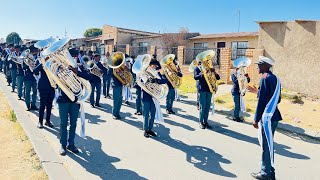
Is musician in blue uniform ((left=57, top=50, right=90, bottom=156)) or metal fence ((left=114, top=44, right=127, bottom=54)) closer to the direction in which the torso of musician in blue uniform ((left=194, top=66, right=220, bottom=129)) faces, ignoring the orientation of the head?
the musician in blue uniform

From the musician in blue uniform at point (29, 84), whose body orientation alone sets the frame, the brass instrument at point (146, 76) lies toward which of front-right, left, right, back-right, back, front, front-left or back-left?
front

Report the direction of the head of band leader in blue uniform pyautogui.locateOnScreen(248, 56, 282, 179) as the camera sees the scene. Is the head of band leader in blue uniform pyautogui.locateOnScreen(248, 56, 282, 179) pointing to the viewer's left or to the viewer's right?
to the viewer's left

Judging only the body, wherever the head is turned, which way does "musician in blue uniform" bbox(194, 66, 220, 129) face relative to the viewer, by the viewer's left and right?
facing the viewer and to the right of the viewer

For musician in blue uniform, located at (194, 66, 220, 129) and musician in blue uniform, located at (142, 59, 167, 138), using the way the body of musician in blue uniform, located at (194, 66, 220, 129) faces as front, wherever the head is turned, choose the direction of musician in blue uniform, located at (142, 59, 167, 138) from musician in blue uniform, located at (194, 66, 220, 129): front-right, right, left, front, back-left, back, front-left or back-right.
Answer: right

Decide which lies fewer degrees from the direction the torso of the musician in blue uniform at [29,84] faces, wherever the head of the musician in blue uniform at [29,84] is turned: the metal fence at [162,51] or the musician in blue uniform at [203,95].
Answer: the musician in blue uniform

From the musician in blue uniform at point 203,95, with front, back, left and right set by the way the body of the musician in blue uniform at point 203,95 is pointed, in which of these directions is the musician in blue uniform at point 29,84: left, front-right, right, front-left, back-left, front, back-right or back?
back-right

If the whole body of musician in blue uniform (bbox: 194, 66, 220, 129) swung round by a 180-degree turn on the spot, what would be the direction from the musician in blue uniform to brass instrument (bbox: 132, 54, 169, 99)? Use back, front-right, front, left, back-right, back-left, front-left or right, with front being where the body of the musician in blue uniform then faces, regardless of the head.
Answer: left

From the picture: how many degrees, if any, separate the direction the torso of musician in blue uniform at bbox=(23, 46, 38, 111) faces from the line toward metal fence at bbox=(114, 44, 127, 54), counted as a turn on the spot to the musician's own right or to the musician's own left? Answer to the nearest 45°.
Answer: approximately 135° to the musician's own left

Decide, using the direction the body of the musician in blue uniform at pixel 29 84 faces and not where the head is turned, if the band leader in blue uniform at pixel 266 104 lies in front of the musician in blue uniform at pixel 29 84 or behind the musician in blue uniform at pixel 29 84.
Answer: in front
